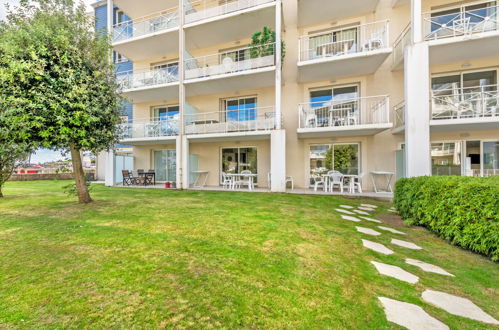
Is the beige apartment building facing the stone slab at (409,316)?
yes

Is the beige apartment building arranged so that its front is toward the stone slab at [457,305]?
yes

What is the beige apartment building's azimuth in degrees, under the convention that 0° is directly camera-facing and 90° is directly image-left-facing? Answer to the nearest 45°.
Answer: approximately 0°

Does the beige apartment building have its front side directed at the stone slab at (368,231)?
yes

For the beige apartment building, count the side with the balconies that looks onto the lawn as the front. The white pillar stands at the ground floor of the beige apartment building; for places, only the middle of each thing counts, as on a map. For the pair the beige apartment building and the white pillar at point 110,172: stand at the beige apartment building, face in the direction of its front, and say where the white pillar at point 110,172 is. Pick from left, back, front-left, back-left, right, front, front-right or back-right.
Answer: right

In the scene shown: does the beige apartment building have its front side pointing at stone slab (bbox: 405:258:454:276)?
yes

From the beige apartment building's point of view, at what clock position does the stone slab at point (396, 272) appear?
The stone slab is roughly at 12 o'clock from the beige apartment building.

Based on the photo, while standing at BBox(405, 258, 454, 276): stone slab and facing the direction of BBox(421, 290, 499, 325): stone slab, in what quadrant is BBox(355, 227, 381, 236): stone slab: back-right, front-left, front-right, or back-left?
back-right

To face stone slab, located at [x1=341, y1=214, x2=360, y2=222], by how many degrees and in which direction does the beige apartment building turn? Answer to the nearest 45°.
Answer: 0° — it already faces it
